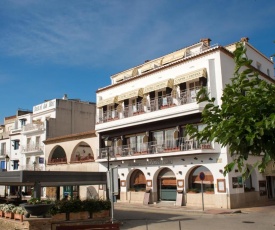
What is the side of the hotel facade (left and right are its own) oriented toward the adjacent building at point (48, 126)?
right

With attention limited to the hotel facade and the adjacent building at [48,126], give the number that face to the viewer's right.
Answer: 0

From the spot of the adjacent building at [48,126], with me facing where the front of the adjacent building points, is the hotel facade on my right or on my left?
on my left

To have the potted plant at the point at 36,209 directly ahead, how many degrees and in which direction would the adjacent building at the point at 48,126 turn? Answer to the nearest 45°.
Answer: approximately 45° to its left

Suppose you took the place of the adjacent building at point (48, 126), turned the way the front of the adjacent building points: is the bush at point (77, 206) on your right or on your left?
on your left

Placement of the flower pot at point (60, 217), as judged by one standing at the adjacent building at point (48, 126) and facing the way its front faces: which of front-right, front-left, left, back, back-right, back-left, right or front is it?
front-left

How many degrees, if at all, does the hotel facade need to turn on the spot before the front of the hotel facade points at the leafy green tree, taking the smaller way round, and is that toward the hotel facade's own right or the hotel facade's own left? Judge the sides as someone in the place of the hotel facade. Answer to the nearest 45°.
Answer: approximately 45° to the hotel facade's own left

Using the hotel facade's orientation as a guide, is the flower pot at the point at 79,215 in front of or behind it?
in front

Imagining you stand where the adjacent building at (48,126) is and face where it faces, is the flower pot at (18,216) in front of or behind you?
in front
